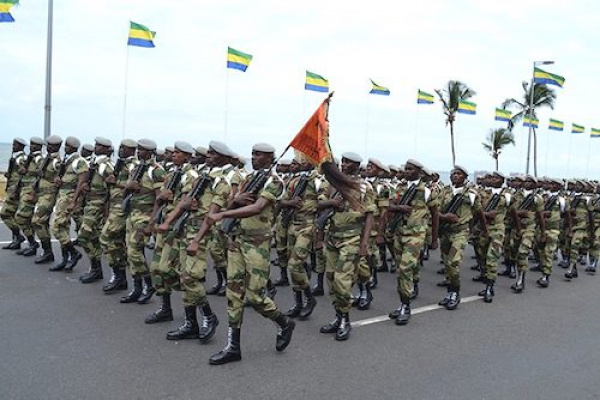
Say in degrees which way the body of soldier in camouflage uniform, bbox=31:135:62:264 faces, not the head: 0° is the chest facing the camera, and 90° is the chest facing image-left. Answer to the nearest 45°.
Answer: approximately 45°

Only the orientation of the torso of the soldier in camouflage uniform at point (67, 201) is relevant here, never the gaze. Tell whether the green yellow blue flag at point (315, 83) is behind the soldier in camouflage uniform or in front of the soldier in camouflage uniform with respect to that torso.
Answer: behind

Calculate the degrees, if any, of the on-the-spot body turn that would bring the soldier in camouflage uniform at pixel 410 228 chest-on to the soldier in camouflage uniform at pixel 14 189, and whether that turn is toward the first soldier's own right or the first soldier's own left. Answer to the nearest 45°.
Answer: approximately 45° to the first soldier's own right

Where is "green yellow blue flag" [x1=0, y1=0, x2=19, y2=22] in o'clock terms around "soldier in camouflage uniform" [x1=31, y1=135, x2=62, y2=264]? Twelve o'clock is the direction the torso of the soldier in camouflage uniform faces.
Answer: The green yellow blue flag is roughly at 4 o'clock from the soldier in camouflage uniform.

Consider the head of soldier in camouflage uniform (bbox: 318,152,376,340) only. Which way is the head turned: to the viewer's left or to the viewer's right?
to the viewer's left

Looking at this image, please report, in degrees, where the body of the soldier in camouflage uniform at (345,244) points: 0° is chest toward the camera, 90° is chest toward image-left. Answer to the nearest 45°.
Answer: approximately 45°

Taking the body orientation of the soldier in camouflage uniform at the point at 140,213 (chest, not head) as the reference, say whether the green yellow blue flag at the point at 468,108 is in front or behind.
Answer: behind

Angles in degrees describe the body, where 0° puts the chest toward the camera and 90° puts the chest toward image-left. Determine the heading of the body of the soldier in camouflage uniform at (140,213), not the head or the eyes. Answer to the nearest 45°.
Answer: approximately 45°

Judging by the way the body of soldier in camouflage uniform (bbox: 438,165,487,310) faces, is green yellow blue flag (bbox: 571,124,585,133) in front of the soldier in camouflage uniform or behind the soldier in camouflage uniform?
behind

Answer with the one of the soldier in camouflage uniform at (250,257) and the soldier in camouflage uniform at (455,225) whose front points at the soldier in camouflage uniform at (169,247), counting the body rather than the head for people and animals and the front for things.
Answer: the soldier in camouflage uniform at (455,225)

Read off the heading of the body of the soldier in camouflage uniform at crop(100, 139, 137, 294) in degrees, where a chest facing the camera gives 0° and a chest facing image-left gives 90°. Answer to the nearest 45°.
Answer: approximately 45°

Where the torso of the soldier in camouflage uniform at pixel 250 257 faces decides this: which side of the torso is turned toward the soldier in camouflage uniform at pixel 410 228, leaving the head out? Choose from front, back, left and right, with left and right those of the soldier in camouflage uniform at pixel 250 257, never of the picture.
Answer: back
